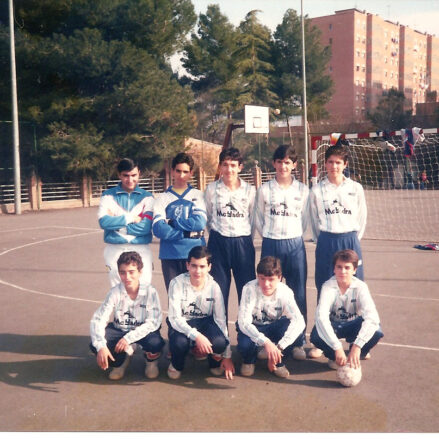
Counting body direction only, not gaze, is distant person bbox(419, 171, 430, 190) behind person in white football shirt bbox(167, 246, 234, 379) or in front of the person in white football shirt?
behind

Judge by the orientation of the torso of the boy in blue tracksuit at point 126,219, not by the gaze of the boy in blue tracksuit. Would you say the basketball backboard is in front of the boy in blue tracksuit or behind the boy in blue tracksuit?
behind

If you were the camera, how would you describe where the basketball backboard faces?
facing the viewer and to the right of the viewer

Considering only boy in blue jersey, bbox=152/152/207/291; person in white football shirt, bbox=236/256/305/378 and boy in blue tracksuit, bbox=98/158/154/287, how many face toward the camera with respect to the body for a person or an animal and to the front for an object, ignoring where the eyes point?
3

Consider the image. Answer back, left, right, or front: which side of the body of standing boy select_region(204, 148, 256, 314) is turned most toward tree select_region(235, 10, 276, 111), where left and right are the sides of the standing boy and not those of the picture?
back

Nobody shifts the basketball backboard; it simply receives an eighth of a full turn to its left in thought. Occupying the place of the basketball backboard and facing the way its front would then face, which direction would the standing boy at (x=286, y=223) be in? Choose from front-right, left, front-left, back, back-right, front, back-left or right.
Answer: right

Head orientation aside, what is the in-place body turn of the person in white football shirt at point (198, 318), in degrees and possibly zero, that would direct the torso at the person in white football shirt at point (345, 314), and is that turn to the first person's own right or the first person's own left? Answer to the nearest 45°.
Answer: approximately 90° to the first person's own left

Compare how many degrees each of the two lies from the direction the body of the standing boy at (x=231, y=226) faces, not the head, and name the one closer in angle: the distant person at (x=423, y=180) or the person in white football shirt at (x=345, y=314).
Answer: the person in white football shirt
